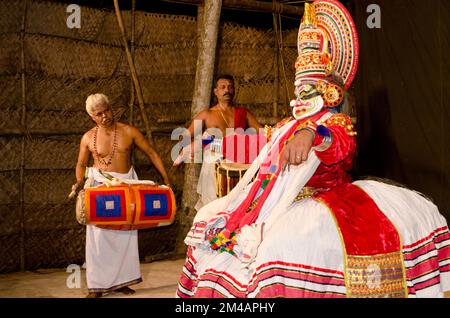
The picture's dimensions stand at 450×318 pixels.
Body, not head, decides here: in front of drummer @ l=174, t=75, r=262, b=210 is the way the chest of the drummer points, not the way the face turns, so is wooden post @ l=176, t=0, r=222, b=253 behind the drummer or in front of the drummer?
behind

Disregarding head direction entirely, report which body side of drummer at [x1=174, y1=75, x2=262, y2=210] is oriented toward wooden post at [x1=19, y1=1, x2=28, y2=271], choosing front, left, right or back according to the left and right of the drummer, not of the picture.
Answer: right

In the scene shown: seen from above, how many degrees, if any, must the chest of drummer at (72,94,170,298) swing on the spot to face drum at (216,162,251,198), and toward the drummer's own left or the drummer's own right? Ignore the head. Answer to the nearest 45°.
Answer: approximately 90° to the drummer's own left

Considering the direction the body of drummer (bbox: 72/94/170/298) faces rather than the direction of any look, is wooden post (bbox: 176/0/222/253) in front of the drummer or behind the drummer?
behind

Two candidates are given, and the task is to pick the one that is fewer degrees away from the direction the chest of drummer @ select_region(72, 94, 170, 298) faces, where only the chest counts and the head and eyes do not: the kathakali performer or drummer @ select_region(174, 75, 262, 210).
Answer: the kathakali performer

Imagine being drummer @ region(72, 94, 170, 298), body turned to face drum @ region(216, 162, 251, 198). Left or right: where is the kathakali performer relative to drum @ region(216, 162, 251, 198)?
right

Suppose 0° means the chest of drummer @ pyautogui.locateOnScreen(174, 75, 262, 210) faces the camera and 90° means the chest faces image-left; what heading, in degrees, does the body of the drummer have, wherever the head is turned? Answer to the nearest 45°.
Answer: approximately 0°

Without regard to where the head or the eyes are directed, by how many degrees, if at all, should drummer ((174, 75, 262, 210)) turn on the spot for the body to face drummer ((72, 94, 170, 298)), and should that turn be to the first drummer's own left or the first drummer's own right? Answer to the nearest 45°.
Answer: approximately 45° to the first drummer's own right

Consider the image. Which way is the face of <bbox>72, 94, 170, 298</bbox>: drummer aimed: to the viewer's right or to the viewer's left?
to the viewer's right

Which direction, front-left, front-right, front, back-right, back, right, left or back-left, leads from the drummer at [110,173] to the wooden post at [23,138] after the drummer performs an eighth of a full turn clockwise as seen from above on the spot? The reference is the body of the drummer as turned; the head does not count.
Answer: right

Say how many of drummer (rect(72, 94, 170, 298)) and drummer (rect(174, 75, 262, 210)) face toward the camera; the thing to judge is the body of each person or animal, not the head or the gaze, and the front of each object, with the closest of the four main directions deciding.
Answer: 2
